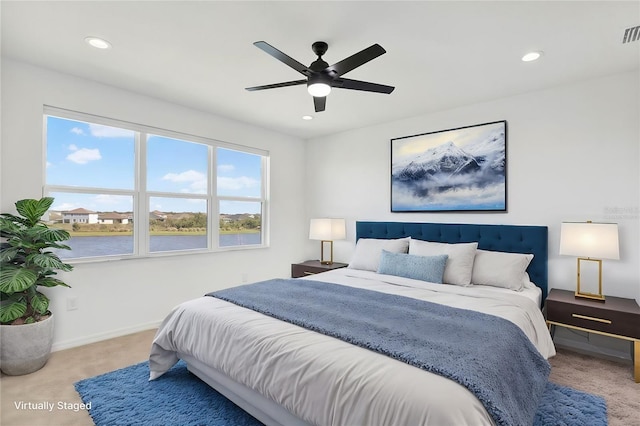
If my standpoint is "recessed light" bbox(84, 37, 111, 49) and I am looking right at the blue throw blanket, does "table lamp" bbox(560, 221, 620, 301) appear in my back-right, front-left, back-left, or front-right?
front-left

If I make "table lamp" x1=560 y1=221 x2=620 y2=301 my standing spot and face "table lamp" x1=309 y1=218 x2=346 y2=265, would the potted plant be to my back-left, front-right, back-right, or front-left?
front-left

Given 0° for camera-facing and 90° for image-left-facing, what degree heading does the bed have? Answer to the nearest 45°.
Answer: approximately 45°

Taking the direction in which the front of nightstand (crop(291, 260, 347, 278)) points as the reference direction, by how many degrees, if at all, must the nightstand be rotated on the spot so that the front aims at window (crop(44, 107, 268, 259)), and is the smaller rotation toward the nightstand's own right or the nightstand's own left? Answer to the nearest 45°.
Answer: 0° — it already faces it

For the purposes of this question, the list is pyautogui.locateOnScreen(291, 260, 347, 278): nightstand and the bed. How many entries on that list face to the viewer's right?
0

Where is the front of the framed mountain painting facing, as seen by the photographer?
facing the viewer and to the left of the viewer

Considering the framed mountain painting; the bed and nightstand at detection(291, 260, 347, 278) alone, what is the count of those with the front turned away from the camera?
0

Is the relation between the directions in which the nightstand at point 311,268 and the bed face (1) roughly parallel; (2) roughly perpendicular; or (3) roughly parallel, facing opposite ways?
roughly parallel

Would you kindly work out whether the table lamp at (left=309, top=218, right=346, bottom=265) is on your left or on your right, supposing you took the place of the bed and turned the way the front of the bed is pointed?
on your right

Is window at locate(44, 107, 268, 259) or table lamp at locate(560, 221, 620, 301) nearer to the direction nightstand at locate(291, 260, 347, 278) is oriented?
the window

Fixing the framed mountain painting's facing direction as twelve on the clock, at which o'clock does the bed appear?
The bed is roughly at 11 o'clock from the framed mountain painting.

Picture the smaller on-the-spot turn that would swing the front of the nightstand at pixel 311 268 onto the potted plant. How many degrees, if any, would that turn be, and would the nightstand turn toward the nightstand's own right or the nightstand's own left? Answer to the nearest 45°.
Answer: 0° — it already faces it

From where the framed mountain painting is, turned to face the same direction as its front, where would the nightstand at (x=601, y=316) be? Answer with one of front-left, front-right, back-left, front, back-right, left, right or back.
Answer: left

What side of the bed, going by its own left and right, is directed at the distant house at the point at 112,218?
right

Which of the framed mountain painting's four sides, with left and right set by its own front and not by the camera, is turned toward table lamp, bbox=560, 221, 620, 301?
left

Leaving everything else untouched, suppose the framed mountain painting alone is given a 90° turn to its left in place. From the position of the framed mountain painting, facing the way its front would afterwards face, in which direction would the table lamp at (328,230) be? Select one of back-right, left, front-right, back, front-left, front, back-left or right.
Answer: back-right
